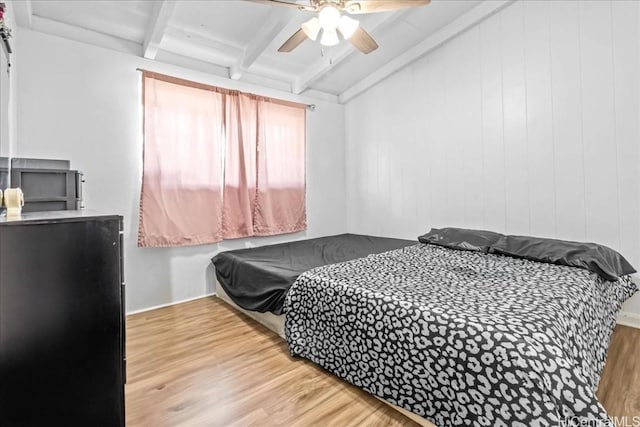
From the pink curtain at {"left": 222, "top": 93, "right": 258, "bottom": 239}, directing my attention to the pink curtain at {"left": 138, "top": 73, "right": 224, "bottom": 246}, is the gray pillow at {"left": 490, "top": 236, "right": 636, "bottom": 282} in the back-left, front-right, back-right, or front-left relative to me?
back-left

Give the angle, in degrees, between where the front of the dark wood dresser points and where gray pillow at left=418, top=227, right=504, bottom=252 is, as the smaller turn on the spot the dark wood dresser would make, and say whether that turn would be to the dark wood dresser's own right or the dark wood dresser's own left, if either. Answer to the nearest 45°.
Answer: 0° — it already faces it

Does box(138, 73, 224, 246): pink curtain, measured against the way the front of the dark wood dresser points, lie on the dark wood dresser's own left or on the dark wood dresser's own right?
on the dark wood dresser's own left

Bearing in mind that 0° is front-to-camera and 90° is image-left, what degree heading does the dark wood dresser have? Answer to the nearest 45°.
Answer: approximately 270°

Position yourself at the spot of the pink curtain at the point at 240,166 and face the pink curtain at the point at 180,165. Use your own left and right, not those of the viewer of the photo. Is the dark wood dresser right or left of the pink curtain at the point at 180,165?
left

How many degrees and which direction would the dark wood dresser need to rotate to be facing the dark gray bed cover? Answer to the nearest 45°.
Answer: approximately 45° to its left

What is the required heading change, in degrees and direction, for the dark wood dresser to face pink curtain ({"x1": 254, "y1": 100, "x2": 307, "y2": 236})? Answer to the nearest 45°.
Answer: approximately 45° to its left

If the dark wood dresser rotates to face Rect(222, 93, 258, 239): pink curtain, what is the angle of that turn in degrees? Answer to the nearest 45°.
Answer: approximately 45° to its left
